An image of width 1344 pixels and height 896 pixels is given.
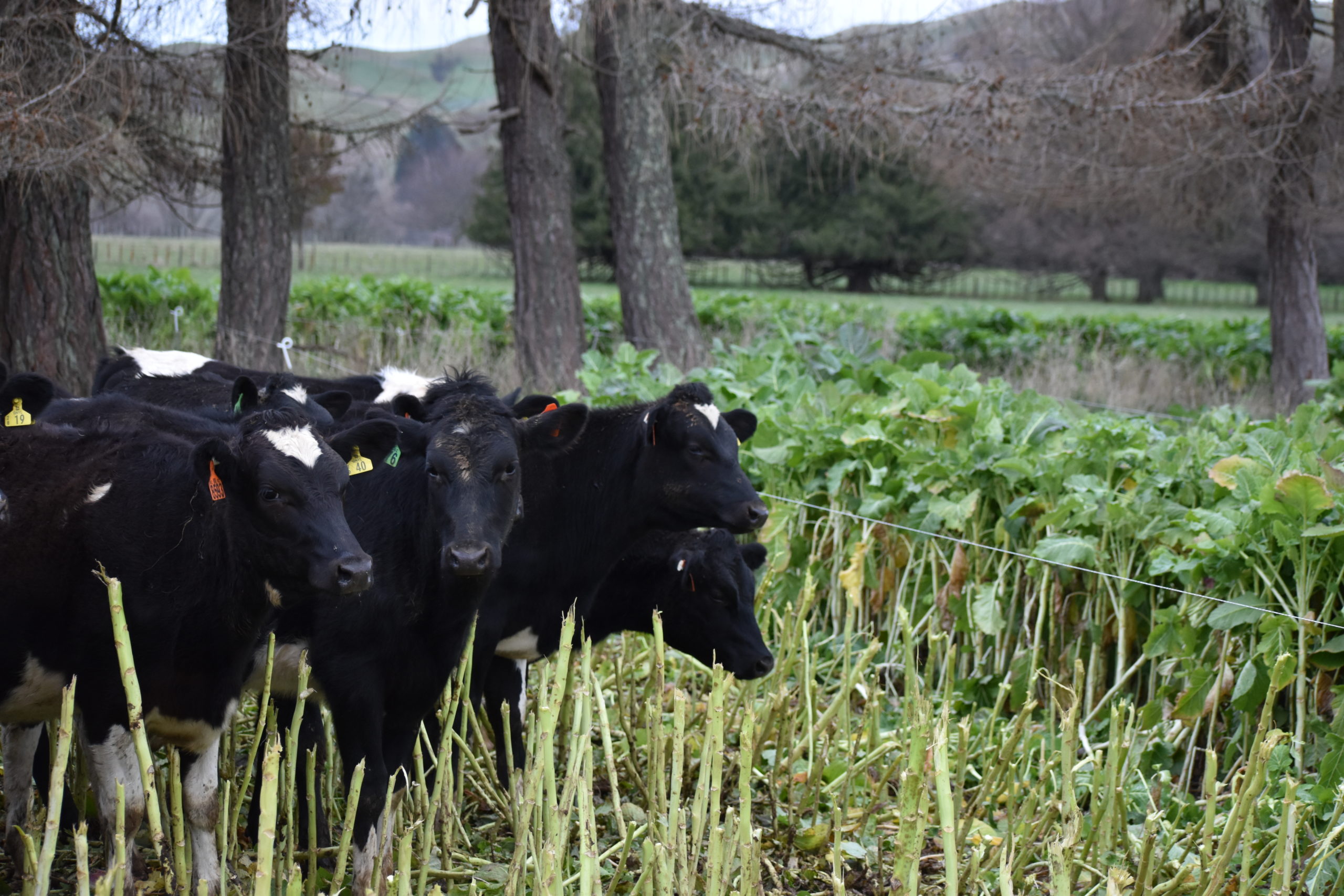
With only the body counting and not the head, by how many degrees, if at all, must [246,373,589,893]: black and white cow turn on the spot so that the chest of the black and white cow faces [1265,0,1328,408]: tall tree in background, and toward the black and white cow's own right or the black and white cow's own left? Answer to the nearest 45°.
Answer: approximately 90° to the black and white cow's own left

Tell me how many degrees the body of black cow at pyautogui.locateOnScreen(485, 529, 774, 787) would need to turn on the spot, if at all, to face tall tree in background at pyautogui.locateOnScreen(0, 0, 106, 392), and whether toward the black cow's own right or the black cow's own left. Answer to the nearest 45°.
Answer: approximately 180°

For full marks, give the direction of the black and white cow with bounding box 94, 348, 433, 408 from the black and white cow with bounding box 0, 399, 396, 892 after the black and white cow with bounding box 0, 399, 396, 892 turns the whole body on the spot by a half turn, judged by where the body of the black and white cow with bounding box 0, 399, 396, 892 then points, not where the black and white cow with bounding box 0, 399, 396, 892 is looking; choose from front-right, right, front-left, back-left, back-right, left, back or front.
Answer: front-right

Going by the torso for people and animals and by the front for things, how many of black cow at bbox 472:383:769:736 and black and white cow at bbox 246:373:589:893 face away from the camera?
0

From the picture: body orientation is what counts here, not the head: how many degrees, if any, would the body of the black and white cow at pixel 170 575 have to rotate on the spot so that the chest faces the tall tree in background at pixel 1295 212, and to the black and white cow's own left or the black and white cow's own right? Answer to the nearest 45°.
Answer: approximately 90° to the black and white cow's own left

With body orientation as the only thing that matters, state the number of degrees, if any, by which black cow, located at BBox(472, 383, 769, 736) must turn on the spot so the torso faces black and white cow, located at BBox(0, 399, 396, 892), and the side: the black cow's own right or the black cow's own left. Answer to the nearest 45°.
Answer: approximately 90° to the black cow's own right

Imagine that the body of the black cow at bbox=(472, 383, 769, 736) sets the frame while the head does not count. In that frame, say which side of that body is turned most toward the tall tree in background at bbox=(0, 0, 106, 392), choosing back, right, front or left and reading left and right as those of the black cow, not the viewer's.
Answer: back

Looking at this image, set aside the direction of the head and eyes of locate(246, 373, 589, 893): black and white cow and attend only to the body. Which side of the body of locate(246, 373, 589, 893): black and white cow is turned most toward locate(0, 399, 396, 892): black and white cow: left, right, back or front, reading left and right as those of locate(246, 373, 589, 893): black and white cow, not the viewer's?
right

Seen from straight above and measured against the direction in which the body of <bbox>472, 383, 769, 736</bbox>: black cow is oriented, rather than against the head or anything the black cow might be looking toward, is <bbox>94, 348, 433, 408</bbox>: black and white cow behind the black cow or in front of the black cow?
behind

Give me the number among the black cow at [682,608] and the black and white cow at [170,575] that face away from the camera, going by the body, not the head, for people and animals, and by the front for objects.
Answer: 0
